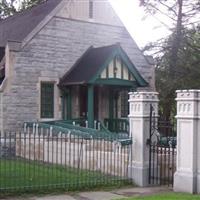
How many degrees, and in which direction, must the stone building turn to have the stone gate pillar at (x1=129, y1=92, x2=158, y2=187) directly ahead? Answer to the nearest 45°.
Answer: approximately 45° to its right

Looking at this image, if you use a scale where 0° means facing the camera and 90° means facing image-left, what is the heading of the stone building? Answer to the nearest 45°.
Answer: approximately 315°

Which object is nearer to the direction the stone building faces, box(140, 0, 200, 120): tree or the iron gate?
the iron gate

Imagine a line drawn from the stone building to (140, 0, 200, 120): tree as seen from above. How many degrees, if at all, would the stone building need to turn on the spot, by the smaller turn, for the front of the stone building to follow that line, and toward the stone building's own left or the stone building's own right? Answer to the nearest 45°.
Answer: approximately 90° to the stone building's own left

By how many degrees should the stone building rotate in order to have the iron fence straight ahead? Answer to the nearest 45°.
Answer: approximately 45° to its right
